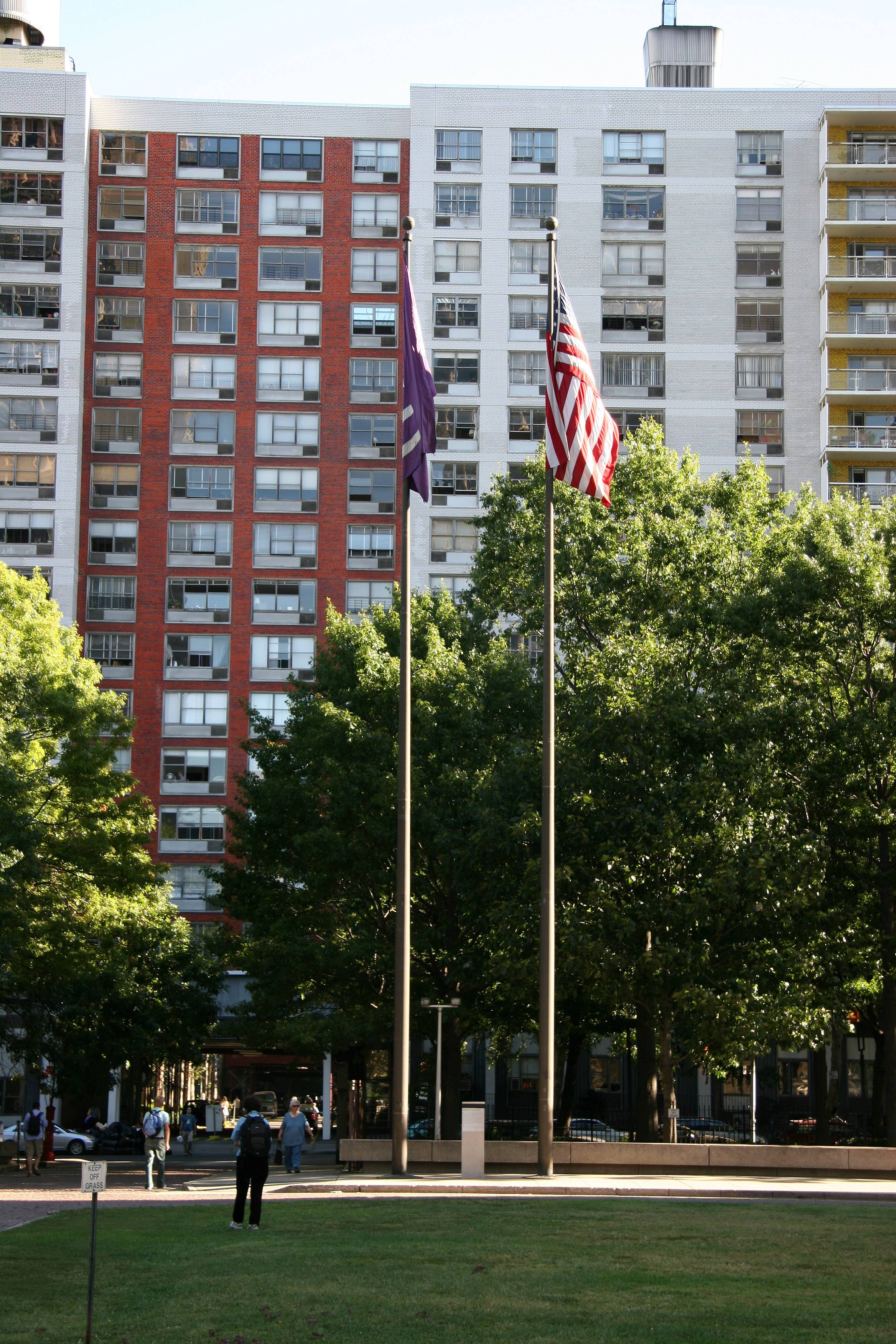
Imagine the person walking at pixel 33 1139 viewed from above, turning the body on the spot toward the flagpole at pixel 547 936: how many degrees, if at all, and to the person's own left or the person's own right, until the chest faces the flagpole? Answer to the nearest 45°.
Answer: approximately 135° to the person's own right

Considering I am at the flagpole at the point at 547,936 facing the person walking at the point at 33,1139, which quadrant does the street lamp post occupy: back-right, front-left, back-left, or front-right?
front-right

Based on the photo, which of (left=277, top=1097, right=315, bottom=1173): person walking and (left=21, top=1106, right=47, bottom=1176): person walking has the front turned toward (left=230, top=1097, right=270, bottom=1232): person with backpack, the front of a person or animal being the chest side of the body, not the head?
(left=277, top=1097, right=315, bottom=1173): person walking

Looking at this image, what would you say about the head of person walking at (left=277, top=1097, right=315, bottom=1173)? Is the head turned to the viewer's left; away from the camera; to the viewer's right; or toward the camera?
toward the camera

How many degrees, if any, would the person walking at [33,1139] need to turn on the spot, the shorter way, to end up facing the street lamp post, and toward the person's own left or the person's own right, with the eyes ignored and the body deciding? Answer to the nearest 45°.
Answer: approximately 90° to the person's own right

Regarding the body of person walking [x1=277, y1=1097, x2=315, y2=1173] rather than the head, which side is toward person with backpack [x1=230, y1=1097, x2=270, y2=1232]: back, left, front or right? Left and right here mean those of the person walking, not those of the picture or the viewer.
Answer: front

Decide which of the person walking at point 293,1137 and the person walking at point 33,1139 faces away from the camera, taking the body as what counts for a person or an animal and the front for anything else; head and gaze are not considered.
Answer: the person walking at point 33,1139

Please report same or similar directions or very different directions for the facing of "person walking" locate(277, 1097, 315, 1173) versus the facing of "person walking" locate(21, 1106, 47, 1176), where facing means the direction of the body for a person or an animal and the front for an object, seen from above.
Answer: very different directions

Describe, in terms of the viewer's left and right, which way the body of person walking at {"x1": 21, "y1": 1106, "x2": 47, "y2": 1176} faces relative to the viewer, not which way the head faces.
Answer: facing away from the viewer

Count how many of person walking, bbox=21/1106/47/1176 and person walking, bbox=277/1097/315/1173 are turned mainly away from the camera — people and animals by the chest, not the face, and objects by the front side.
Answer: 1

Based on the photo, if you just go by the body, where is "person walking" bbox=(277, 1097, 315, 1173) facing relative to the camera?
toward the camera

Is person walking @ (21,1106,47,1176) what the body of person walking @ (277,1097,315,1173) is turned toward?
no

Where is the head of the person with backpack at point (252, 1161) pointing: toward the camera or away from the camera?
away from the camera
